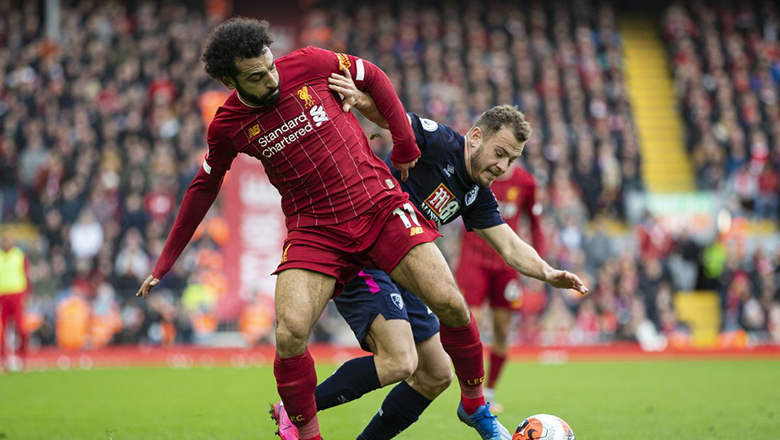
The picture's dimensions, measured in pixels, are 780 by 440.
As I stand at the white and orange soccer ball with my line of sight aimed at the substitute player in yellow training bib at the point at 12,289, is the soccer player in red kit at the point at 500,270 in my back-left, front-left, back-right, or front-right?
front-right

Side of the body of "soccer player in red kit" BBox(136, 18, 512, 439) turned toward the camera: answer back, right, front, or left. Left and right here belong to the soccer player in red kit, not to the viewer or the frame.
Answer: front

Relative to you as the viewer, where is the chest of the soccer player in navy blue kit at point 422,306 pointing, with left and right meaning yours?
facing the viewer and to the right of the viewer

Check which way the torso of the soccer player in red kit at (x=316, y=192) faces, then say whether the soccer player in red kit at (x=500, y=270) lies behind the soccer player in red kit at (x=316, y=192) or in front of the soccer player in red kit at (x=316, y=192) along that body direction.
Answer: behind

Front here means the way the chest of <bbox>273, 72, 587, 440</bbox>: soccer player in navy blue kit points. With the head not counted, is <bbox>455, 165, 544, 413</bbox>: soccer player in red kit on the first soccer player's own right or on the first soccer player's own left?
on the first soccer player's own left

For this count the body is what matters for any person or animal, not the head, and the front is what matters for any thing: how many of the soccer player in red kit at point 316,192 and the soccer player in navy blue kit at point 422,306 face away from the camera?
0
